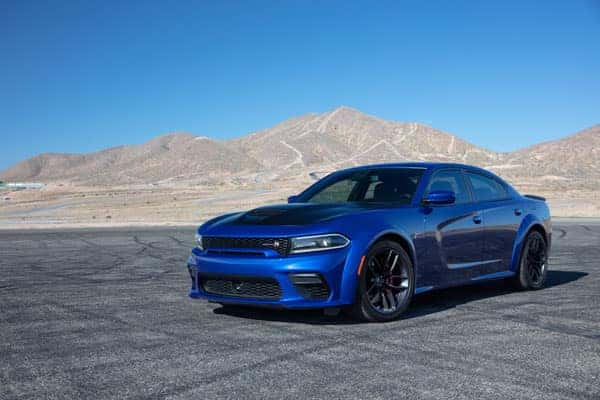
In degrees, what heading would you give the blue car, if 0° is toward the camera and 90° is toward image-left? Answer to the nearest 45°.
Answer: approximately 45°
